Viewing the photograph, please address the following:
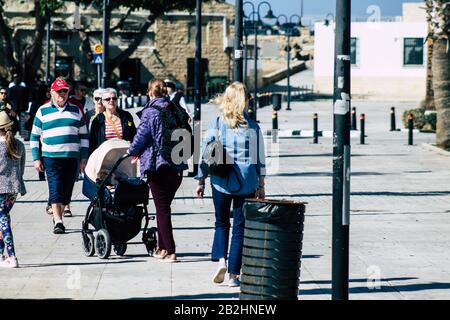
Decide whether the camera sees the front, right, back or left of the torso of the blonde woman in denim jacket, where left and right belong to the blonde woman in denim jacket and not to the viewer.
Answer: back

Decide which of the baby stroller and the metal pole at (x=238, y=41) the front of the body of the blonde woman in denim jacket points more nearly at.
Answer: the metal pole

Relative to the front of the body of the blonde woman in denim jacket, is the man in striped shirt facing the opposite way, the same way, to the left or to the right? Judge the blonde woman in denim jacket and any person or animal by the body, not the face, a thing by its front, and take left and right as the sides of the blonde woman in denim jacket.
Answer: the opposite way

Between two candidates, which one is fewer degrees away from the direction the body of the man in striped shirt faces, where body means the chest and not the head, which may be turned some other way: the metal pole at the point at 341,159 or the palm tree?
the metal pole

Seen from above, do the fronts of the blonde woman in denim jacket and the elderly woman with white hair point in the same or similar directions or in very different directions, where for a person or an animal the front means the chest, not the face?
very different directions

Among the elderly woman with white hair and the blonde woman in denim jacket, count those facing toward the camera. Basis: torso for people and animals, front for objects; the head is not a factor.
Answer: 1

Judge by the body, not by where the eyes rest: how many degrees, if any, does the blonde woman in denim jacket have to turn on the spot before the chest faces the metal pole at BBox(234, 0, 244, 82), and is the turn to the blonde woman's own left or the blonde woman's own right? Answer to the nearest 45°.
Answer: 0° — they already face it

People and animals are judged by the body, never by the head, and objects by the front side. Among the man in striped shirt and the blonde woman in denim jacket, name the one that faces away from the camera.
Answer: the blonde woman in denim jacket

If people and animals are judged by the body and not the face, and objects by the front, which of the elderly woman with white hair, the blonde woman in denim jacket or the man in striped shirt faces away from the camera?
the blonde woman in denim jacket

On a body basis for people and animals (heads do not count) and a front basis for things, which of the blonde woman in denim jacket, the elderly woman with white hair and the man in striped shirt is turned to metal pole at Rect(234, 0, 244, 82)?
the blonde woman in denim jacket

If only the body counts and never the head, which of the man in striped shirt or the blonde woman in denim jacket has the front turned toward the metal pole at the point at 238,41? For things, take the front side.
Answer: the blonde woman in denim jacket
